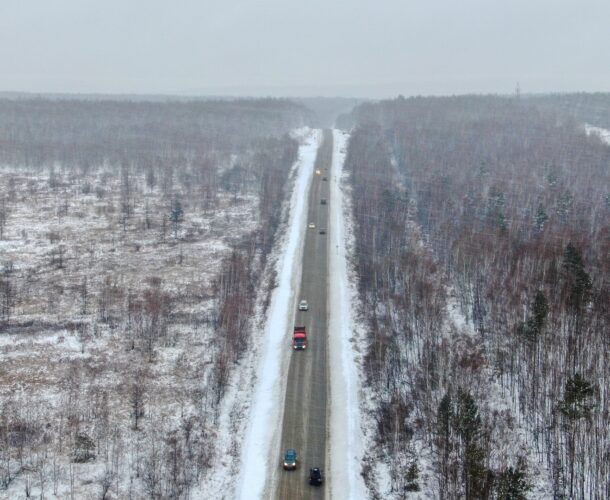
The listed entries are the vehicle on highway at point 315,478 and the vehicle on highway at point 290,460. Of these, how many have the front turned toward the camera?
1

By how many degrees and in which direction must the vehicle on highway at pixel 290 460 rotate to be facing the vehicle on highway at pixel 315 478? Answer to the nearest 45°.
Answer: approximately 45° to its left

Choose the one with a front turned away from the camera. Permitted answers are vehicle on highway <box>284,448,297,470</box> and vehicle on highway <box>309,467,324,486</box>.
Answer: vehicle on highway <box>309,467,324,486</box>

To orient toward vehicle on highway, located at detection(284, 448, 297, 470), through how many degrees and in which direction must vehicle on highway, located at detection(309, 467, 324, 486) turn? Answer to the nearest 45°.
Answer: approximately 45° to its left

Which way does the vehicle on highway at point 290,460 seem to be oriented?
toward the camera

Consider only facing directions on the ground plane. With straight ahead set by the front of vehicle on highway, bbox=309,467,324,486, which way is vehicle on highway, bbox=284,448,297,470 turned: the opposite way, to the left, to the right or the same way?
the opposite way

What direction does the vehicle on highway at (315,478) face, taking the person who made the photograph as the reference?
facing away from the viewer
